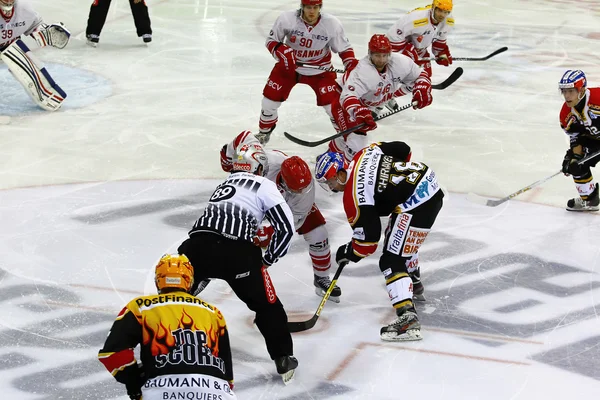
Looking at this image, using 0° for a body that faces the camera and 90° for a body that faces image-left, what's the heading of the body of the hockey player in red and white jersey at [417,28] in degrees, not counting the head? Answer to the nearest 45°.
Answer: approximately 315°

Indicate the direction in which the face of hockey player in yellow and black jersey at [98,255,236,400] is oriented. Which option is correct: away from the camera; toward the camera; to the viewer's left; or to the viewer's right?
away from the camera

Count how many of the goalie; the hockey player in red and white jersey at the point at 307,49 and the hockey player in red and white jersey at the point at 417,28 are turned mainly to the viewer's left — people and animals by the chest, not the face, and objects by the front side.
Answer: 0

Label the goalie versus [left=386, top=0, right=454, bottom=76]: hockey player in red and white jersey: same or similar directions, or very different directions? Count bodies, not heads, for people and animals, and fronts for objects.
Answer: same or similar directions

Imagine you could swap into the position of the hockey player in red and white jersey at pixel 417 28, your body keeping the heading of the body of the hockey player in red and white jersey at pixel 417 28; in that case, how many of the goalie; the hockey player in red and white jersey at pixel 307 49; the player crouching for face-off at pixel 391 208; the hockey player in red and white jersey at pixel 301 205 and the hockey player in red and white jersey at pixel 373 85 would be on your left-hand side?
0

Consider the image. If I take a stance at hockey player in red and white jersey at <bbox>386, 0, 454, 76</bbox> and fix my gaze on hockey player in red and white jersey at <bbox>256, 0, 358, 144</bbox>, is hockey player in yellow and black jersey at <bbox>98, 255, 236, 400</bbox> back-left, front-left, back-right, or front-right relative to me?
front-left

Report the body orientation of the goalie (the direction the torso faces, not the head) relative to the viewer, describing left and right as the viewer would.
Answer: facing the viewer

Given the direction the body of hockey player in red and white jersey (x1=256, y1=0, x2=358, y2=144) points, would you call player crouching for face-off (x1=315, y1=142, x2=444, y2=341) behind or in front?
in front

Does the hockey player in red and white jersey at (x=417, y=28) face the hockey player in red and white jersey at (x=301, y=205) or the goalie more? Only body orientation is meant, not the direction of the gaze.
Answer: the hockey player in red and white jersey

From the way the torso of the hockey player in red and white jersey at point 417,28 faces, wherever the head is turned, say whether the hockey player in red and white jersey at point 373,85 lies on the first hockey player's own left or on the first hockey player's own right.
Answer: on the first hockey player's own right

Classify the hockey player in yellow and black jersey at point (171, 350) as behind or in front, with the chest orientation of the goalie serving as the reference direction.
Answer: in front

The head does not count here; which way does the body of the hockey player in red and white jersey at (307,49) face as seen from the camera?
toward the camera

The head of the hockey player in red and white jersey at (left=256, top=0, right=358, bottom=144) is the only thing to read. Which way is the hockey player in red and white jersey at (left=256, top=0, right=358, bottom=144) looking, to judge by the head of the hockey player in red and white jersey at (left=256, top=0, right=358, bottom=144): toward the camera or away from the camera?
toward the camera

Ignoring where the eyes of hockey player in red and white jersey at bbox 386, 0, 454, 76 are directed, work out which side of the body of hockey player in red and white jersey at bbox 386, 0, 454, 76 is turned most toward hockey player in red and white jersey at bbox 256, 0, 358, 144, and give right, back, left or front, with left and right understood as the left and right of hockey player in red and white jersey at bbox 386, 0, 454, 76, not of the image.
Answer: right

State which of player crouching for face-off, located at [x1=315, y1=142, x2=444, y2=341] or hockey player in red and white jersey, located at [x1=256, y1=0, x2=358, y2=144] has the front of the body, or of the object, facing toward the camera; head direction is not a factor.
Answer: the hockey player in red and white jersey
